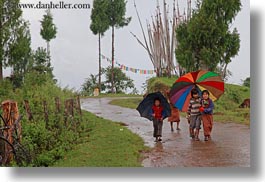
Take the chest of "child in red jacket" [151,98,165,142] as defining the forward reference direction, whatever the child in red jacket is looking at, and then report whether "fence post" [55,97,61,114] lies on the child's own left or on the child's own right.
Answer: on the child's own right

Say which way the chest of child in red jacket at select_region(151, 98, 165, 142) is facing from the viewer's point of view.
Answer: toward the camera

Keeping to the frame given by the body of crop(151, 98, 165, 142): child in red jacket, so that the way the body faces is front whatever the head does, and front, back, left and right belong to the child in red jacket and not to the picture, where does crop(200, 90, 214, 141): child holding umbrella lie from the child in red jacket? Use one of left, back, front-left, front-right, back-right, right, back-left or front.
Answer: left

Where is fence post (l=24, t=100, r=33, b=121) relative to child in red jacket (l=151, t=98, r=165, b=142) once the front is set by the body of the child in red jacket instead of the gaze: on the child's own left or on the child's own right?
on the child's own right

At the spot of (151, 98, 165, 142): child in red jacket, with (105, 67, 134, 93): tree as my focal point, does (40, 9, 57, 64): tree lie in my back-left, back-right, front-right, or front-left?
front-left

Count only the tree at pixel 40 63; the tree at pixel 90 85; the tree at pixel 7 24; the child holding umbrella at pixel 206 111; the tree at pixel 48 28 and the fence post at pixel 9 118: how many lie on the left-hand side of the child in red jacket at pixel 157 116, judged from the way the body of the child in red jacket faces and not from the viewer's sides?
1

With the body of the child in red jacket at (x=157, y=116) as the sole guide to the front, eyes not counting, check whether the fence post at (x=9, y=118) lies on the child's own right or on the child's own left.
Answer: on the child's own right
